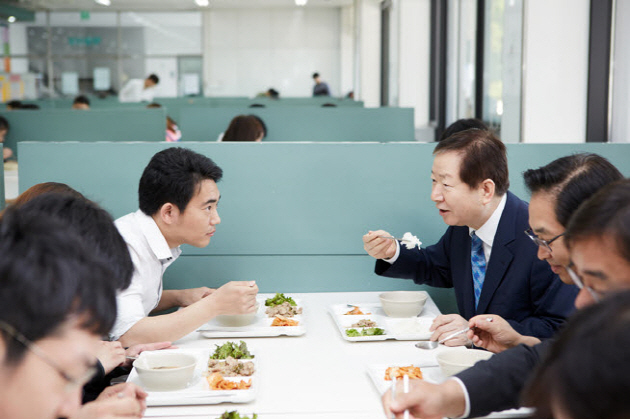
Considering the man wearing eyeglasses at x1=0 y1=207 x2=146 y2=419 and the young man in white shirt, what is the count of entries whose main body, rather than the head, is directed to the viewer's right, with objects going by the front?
2

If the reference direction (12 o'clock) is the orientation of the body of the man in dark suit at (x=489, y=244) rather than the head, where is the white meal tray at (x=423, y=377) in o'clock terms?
The white meal tray is roughly at 11 o'clock from the man in dark suit.

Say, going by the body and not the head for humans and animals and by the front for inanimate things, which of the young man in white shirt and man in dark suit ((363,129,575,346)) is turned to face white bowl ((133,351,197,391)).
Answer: the man in dark suit

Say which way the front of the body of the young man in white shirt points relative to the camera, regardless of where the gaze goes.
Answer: to the viewer's right

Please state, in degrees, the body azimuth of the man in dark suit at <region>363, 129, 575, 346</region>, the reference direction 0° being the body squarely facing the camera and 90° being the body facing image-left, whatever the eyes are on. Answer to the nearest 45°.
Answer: approximately 45°

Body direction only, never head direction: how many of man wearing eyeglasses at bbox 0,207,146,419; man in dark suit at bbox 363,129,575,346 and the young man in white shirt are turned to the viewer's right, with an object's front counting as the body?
2

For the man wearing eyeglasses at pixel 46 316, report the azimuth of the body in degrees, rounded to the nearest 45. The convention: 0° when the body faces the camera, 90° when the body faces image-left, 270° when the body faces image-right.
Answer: approximately 270°

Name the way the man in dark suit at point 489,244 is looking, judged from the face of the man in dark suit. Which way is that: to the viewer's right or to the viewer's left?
to the viewer's left

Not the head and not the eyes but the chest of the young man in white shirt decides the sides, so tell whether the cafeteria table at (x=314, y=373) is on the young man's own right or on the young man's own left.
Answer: on the young man's own right
